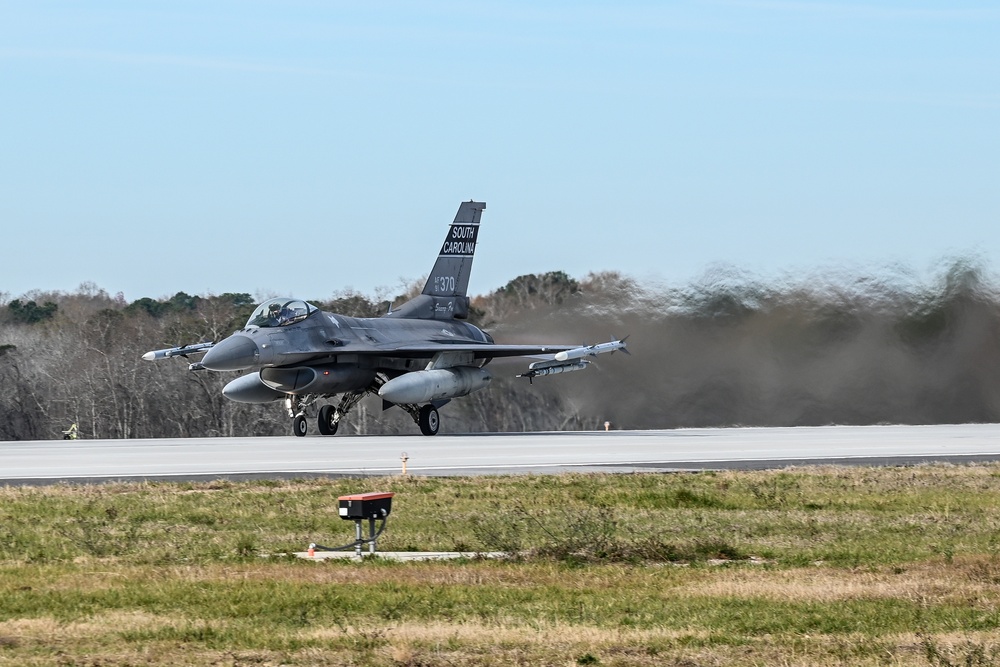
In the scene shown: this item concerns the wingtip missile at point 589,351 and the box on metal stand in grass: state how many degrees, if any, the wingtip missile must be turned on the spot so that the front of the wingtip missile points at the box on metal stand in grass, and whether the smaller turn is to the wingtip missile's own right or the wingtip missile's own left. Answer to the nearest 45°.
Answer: approximately 45° to the wingtip missile's own left

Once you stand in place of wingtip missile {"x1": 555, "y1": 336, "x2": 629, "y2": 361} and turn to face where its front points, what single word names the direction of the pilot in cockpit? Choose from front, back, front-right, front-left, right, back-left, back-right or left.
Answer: front-right

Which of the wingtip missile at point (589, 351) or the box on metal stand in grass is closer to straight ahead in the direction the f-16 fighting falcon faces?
the box on metal stand in grass

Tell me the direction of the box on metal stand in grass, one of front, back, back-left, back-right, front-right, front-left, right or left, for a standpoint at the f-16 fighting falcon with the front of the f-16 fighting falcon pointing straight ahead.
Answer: front-left

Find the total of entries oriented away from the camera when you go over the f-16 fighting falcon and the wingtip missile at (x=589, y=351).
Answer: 0
